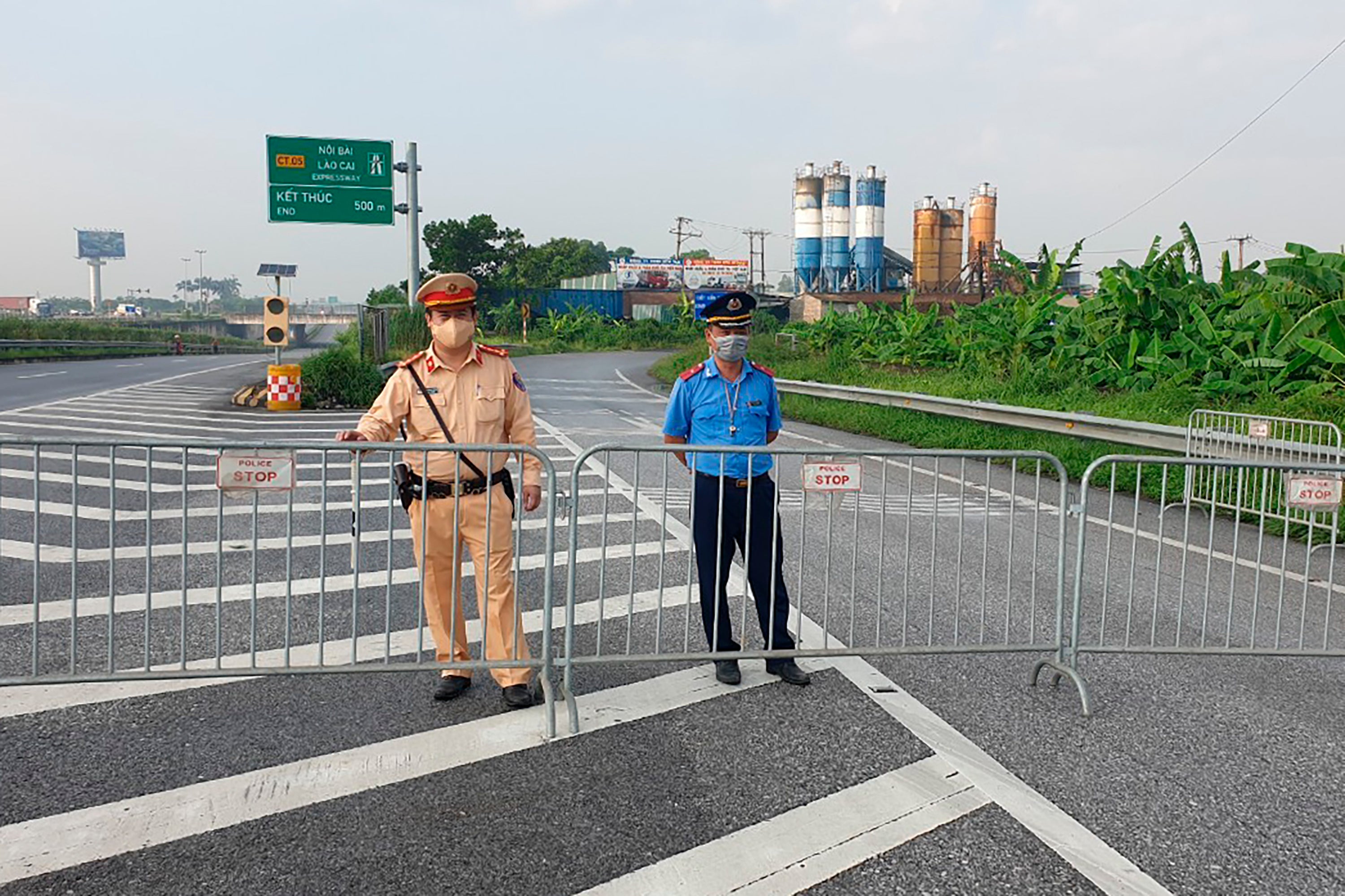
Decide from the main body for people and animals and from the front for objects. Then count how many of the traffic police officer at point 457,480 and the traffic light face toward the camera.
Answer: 2

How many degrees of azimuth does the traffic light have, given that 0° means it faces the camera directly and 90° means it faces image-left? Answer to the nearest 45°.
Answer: approximately 0°

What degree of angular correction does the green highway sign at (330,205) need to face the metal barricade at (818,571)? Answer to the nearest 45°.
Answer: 0° — it already faces it

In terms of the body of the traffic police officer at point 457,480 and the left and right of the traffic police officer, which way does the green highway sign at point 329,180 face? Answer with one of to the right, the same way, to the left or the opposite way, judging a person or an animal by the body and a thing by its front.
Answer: the same way

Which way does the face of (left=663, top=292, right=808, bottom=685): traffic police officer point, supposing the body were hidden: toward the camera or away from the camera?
toward the camera

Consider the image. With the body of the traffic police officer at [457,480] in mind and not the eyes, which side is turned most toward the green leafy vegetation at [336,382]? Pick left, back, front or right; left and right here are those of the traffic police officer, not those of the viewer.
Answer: back

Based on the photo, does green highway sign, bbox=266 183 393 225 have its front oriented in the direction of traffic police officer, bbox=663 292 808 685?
yes

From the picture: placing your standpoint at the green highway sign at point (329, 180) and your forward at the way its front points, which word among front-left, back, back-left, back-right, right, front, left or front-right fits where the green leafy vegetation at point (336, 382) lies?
front

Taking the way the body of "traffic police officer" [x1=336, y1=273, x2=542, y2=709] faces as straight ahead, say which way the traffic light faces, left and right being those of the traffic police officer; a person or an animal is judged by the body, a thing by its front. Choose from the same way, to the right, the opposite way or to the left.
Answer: the same way

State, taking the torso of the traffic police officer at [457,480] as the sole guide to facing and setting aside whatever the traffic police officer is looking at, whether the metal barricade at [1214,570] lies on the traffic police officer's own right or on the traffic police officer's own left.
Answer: on the traffic police officer's own left

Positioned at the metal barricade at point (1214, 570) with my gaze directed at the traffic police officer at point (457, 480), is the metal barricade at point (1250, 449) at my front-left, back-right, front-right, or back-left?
back-right

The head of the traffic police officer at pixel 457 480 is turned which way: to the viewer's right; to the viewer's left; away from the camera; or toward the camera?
toward the camera

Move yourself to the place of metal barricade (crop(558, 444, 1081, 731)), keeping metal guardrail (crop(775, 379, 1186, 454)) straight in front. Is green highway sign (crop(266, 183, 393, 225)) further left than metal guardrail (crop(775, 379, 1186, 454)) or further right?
left

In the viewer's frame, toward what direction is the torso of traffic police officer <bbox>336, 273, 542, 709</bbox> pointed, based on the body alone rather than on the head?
toward the camera

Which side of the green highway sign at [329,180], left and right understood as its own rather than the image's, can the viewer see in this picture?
front

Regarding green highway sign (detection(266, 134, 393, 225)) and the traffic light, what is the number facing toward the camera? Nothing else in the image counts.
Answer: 2

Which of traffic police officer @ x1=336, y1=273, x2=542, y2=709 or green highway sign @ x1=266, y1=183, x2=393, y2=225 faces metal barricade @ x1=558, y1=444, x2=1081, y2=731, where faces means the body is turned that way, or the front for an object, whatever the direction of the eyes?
the green highway sign

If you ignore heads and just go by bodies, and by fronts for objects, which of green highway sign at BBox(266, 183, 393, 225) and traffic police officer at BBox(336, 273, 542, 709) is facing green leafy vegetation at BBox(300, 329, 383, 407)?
the green highway sign
